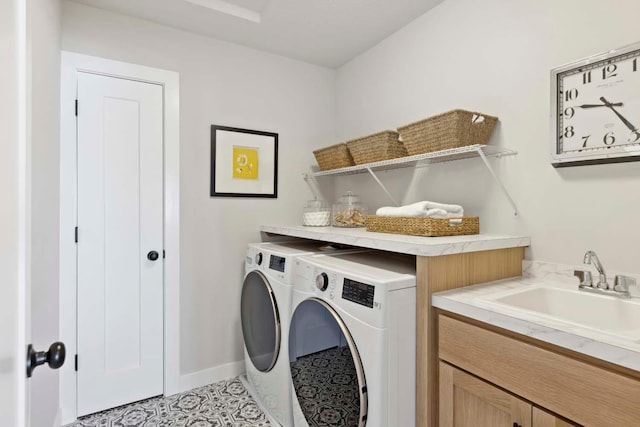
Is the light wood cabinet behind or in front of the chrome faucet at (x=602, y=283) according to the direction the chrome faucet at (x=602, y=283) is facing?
in front

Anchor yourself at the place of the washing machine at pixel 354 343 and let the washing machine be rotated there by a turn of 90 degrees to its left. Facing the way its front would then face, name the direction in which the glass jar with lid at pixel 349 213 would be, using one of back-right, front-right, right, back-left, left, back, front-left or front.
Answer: back-left

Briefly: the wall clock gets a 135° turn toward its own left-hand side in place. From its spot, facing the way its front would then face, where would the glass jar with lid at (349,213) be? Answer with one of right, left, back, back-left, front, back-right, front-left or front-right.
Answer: back

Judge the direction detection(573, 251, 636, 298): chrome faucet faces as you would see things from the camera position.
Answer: facing the viewer and to the left of the viewer

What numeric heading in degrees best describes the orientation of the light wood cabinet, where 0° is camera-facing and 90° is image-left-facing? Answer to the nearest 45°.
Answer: approximately 45°

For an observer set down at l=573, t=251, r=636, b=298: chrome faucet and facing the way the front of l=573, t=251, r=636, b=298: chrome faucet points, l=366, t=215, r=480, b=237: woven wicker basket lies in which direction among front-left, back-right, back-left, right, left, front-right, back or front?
front-right

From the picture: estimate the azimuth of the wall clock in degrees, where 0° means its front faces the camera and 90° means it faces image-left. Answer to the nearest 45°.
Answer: approximately 45°

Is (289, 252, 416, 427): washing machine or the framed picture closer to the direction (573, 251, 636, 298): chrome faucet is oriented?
the washing machine

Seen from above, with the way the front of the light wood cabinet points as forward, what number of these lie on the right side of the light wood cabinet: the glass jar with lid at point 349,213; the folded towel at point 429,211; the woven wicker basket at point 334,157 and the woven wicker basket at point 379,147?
4
